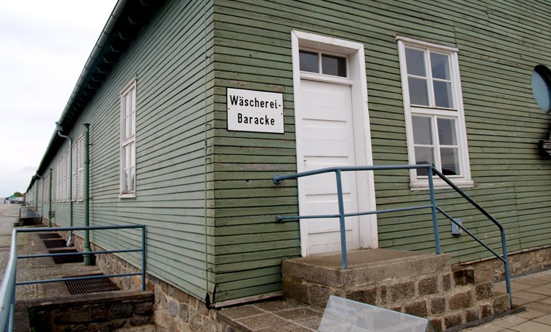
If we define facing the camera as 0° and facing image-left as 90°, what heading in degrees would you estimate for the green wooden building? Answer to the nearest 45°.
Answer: approximately 315°
